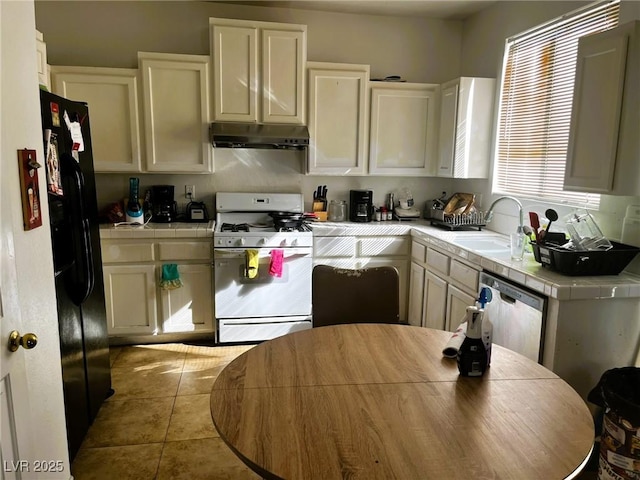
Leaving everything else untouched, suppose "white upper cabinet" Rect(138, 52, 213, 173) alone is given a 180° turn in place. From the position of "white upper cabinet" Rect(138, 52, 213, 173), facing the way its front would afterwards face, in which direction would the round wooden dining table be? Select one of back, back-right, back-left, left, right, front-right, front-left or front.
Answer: back

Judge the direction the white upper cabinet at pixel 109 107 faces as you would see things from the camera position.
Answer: facing the viewer

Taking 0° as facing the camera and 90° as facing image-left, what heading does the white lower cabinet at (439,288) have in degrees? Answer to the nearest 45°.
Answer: approximately 45°

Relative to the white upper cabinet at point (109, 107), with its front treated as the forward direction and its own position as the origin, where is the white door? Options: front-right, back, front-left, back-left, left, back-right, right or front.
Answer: front

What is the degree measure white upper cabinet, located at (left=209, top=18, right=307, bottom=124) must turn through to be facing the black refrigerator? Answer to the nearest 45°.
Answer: approximately 45° to its right

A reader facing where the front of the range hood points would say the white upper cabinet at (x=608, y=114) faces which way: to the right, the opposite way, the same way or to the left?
to the right

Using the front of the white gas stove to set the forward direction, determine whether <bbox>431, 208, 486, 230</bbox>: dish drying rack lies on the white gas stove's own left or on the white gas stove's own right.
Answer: on the white gas stove's own left

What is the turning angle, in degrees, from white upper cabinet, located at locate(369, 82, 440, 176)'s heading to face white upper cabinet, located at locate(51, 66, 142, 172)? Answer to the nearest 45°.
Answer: approximately 90° to its right

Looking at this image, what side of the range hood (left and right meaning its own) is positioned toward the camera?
front

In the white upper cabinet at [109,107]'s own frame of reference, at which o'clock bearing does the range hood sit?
The range hood is roughly at 10 o'clock from the white upper cabinet.

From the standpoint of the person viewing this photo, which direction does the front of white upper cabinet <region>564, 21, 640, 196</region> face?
facing the viewer and to the left of the viewer

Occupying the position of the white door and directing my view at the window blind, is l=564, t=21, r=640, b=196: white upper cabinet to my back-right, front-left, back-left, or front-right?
front-right

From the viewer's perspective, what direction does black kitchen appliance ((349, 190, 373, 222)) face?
toward the camera

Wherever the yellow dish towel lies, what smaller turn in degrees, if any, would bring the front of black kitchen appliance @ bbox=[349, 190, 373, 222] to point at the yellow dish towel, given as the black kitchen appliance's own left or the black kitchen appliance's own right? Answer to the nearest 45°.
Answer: approximately 45° to the black kitchen appliance's own right

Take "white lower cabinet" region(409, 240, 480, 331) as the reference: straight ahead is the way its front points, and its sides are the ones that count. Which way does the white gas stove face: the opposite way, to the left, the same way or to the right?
to the left

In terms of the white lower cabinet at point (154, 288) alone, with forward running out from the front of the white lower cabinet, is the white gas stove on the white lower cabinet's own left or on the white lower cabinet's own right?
on the white lower cabinet's own left
